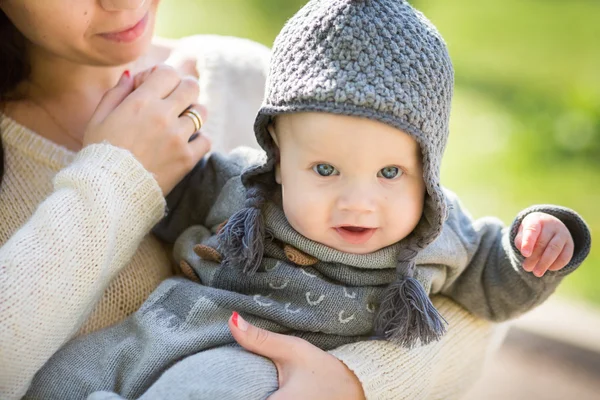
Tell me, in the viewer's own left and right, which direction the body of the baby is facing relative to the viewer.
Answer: facing the viewer

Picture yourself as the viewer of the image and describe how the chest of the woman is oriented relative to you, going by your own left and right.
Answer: facing the viewer and to the right of the viewer

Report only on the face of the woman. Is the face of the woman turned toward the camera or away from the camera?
toward the camera

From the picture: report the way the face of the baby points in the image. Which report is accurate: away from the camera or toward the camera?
toward the camera
